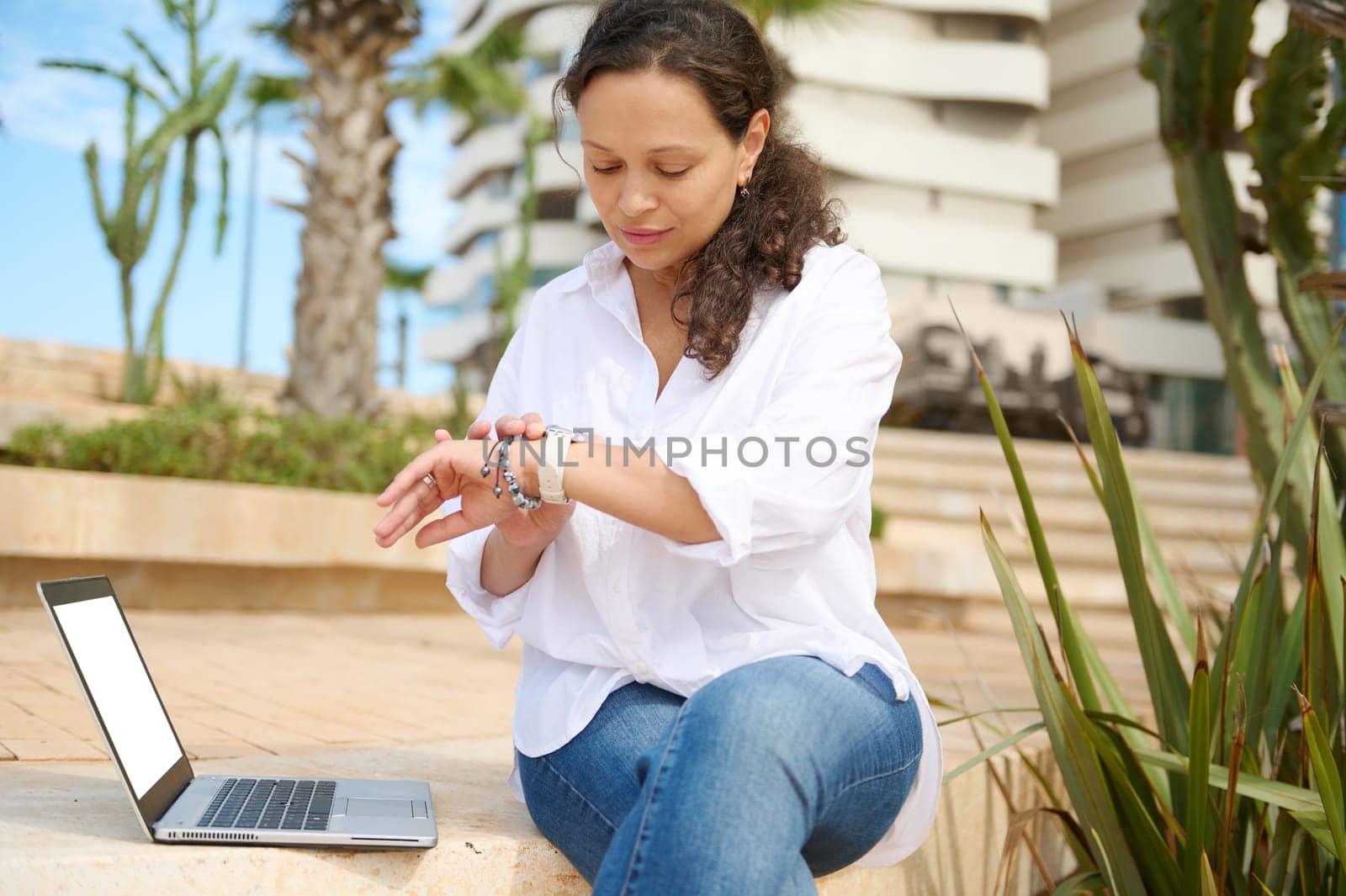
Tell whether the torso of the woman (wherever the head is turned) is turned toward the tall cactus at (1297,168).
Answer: no

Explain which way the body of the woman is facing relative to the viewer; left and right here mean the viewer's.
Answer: facing the viewer and to the left of the viewer

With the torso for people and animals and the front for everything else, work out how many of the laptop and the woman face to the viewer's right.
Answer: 1

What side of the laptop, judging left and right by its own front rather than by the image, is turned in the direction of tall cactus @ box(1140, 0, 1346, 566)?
front

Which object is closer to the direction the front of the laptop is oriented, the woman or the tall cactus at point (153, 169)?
the woman

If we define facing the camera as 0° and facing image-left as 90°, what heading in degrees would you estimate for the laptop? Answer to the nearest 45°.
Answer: approximately 270°

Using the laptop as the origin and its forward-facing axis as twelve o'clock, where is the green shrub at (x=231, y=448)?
The green shrub is roughly at 9 o'clock from the laptop.

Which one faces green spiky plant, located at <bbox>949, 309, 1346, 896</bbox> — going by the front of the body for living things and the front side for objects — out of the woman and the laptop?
the laptop

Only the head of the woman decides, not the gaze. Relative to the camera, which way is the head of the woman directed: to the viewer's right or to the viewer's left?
to the viewer's left

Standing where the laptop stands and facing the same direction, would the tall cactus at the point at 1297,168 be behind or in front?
in front

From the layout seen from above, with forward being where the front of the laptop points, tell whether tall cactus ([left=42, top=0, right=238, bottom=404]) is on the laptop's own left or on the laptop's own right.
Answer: on the laptop's own left

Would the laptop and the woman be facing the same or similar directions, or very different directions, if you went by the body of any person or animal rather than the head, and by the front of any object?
very different directions

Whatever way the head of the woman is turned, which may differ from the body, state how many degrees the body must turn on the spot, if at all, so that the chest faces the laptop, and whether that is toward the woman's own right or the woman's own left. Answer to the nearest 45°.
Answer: approximately 45° to the woman's own right

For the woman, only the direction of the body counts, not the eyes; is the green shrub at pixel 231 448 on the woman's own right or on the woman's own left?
on the woman's own right

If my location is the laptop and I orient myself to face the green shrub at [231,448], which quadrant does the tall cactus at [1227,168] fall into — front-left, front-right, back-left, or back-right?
front-right
